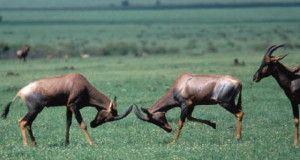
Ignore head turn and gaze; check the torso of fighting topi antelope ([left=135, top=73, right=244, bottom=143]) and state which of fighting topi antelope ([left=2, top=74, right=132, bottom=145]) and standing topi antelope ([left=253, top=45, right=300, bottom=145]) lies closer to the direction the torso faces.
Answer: the fighting topi antelope

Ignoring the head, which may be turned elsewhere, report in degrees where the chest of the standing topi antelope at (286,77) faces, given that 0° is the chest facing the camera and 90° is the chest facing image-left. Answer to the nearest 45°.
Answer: approximately 90°

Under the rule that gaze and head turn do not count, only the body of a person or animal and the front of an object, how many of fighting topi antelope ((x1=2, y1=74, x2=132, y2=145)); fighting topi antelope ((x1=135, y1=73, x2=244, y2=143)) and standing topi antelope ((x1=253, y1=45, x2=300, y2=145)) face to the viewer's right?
1

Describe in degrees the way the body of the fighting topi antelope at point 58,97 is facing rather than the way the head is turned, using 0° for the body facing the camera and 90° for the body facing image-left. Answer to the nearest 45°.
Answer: approximately 270°

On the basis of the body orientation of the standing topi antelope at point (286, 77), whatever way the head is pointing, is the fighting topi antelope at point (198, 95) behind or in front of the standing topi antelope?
in front

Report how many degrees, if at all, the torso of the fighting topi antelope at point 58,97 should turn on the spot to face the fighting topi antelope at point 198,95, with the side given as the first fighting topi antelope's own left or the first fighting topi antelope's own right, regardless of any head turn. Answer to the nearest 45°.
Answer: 0° — it already faces it

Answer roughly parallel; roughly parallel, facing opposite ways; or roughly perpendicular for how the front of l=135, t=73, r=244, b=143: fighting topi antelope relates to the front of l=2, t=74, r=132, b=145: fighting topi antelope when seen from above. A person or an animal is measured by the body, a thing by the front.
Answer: roughly parallel, facing opposite ways

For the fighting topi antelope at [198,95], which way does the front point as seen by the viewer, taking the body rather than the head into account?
to the viewer's left

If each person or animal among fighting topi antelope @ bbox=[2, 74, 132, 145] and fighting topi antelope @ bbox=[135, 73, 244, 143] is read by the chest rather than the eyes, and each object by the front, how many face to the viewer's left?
1

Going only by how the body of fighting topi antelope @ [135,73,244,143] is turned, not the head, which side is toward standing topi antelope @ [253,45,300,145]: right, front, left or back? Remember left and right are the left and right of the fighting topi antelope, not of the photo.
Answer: back

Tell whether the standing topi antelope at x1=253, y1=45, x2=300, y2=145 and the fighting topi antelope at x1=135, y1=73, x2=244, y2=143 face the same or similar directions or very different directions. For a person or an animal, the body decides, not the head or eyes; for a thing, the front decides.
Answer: same or similar directions

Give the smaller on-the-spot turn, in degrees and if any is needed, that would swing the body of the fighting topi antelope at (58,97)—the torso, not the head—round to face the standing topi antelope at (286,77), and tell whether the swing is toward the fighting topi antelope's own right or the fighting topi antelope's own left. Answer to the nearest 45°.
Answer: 0° — it already faces it

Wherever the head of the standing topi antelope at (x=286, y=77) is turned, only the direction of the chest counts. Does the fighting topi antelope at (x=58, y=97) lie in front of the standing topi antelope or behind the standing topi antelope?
in front
